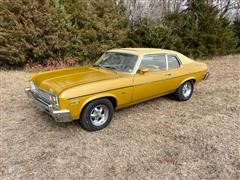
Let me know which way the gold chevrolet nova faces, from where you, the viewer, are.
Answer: facing the viewer and to the left of the viewer

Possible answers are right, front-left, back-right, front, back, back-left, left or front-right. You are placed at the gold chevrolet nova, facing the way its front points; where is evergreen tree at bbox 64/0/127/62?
back-right

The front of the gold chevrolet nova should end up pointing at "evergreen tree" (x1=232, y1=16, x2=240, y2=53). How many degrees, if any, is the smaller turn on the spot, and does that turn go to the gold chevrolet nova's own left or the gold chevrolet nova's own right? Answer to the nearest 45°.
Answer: approximately 180°

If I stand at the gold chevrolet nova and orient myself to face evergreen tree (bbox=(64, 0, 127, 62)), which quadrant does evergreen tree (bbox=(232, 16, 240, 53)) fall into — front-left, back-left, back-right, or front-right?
front-right

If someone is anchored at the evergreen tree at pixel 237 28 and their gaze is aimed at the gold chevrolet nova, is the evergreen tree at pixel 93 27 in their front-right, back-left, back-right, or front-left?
front-right

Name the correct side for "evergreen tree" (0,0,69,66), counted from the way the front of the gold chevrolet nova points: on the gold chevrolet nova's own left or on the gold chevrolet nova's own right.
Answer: on the gold chevrolet nova's own right
